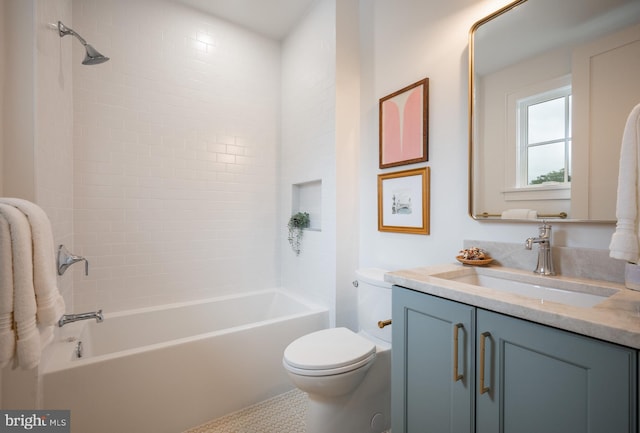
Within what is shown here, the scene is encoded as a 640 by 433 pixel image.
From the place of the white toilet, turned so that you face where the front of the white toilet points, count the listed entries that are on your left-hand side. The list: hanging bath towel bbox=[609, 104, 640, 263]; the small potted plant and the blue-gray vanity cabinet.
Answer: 2

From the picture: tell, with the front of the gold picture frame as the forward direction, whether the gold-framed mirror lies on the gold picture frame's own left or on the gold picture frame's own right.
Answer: on the gold picture frame's own left

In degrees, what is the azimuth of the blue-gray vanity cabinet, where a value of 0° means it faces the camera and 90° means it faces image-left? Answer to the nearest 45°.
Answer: approximately 45°

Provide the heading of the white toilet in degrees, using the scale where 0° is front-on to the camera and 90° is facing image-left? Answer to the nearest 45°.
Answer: approximately 45°

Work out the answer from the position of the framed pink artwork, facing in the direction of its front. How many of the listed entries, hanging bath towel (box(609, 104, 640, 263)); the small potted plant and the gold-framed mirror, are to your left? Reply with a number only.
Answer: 2
